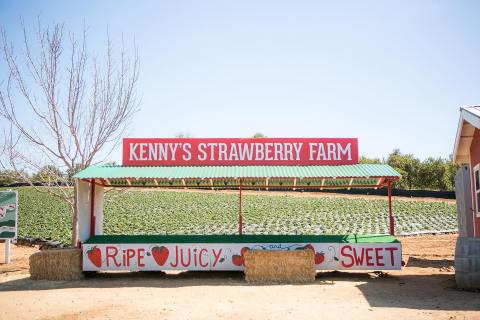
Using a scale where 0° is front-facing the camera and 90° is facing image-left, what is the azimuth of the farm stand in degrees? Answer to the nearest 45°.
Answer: approximately 0°

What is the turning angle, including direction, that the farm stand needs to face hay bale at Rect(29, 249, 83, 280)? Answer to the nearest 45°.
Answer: approximately 90° to its right

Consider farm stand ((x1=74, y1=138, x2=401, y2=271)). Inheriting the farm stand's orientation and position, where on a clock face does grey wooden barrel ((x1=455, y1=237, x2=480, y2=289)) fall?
The grey wooden barrel is roughly at 10 o'clock from the farm stand.

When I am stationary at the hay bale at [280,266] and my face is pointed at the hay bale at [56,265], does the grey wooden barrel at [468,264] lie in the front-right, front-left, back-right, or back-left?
back-left
